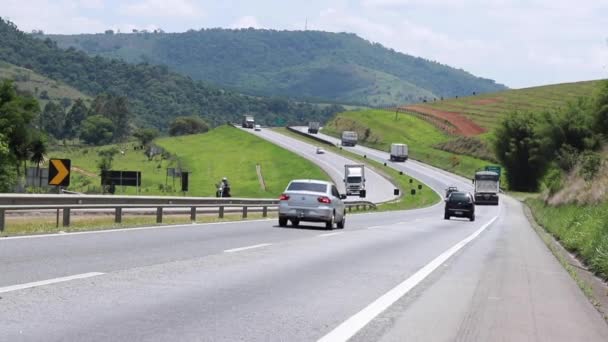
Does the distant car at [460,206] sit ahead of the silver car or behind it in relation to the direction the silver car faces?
ahead

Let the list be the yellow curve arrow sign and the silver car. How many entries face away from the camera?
1

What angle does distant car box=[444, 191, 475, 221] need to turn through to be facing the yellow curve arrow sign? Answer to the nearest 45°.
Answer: approximately 135° to its left

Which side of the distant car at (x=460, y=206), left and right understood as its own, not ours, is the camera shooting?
back

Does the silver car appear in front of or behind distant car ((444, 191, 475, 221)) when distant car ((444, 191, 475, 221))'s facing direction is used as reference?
behind

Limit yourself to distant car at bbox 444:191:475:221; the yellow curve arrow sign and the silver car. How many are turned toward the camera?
1

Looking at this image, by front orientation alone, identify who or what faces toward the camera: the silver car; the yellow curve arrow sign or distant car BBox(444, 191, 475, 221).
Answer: the yellow curve arrow sign

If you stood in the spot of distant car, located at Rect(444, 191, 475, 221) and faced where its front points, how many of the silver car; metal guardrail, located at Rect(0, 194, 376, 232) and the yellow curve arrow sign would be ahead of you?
0

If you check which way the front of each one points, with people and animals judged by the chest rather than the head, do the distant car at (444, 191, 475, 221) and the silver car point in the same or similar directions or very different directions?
same or similar directions

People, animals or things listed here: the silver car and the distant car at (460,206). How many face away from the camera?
2

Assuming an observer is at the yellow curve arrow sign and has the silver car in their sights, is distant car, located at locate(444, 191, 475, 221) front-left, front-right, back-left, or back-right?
front-left

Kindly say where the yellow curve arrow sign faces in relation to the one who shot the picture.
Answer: facing the viewer

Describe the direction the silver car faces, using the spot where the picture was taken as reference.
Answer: facing away from the viewer

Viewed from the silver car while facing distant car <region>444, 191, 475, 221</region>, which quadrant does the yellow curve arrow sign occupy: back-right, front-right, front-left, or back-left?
back-left

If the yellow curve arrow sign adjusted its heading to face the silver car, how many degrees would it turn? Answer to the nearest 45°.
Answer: approximately 90° to its left

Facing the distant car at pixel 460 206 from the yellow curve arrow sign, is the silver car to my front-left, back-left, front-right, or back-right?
front-right
